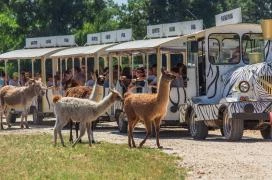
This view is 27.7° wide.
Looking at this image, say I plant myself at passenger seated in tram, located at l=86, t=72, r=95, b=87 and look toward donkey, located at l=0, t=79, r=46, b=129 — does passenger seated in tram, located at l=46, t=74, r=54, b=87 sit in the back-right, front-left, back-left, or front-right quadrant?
front-right

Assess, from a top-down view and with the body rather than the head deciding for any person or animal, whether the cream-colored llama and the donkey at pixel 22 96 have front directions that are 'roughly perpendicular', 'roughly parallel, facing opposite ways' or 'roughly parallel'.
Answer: roughly parallel

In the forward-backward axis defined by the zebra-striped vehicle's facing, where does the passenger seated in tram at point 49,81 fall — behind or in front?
behind

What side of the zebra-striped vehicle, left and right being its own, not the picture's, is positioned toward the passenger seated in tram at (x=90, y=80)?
back

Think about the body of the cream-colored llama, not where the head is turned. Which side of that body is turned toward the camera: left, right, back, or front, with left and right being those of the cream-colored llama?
right

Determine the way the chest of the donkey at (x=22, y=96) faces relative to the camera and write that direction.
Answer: to the viewer's right

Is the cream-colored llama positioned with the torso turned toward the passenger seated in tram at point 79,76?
no

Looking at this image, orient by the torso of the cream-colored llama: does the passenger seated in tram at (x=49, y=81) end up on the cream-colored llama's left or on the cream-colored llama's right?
on the cream-colored llama's left

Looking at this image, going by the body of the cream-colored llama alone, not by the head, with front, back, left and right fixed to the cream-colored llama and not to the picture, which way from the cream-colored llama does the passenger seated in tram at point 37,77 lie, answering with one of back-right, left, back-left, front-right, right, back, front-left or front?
left

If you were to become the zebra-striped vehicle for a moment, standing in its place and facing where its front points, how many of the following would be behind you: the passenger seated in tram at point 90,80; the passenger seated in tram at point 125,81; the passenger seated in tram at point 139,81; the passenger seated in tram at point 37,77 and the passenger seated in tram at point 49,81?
5

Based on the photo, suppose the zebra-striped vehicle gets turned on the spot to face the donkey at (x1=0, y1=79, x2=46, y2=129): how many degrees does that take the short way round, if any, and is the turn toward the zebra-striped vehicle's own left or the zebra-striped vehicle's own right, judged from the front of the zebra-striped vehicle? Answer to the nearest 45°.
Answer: approximately 180°
